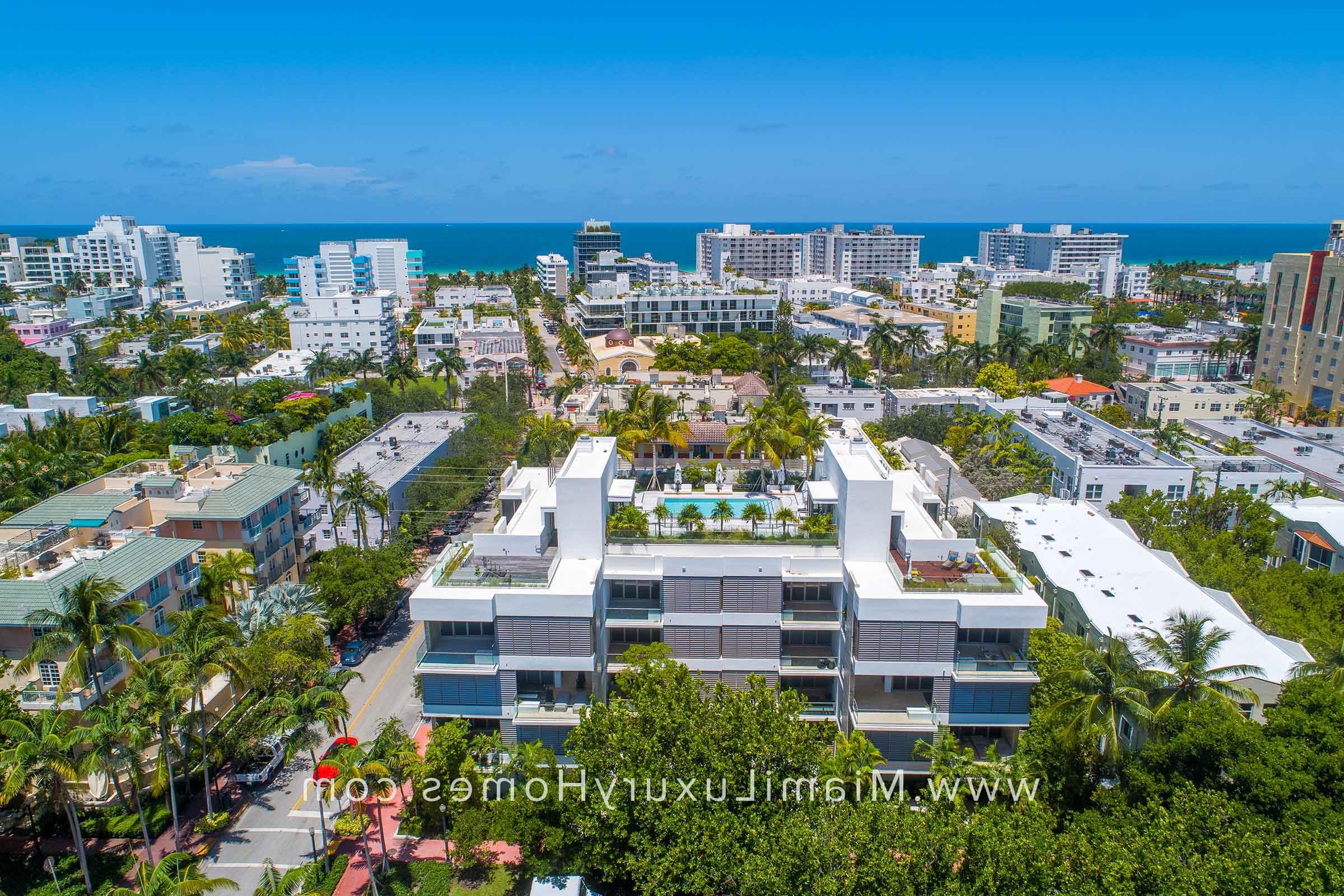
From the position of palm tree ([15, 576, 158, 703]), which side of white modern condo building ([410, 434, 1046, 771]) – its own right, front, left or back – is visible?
right

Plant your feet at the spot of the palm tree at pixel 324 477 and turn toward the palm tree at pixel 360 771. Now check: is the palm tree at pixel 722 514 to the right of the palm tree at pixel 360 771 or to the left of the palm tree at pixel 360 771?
left

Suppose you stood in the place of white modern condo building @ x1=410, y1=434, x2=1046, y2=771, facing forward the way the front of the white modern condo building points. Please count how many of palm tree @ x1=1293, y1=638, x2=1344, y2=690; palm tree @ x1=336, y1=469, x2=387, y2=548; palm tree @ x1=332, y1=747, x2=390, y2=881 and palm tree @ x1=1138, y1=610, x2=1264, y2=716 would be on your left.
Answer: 2

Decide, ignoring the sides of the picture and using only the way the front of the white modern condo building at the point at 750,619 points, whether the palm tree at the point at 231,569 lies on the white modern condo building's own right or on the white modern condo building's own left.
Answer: on the white modern condo building's own right

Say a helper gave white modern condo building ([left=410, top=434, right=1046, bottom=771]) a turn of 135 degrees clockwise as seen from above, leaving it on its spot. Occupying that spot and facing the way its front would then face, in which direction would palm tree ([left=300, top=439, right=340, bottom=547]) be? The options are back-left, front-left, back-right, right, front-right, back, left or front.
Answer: front

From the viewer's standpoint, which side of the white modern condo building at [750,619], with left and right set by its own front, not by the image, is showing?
front

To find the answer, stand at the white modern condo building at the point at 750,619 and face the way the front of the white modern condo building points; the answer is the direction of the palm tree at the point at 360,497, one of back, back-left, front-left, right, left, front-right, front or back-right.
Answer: back-right

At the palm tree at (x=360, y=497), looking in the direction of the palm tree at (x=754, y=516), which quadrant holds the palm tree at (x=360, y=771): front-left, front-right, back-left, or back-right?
front-right
